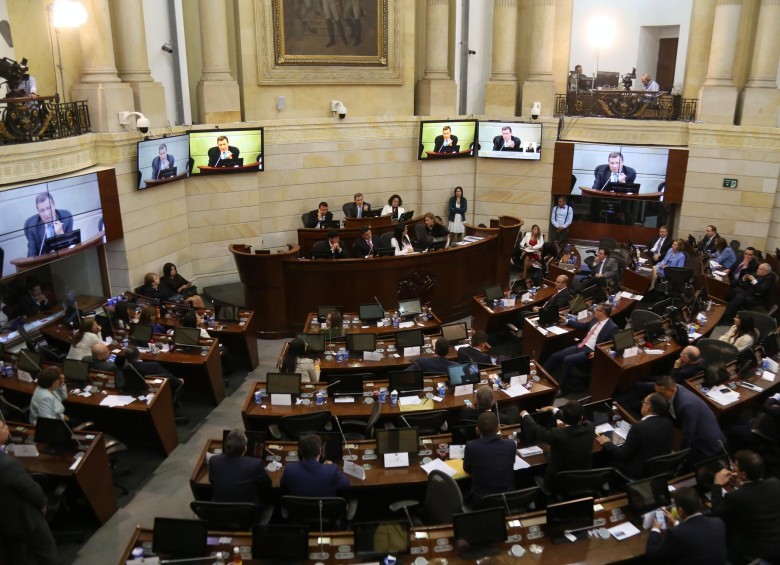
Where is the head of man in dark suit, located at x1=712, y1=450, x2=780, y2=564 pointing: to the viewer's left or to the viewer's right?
to the viewer's left

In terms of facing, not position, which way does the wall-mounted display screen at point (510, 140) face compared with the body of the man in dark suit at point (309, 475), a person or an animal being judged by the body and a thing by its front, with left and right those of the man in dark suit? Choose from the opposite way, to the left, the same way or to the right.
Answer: the opposite way

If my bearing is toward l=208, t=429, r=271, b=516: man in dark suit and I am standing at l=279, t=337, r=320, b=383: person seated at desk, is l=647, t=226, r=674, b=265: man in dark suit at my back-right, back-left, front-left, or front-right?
back-left

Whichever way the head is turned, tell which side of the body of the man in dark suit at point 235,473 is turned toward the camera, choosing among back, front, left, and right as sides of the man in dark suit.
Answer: back

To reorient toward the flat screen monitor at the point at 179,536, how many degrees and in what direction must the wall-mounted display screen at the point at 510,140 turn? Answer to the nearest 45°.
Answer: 0° — it already faces it

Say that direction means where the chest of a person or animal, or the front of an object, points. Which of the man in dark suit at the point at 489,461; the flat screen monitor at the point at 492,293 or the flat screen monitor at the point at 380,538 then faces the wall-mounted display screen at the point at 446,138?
the man in dark suit

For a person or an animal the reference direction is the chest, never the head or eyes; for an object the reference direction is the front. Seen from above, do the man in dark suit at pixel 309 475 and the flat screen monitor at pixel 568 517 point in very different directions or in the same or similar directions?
very different directions

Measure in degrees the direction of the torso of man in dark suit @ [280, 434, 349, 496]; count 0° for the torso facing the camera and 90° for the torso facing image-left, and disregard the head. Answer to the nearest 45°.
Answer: approximately 180°

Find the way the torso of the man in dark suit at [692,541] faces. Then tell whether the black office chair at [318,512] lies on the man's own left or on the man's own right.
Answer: on the man's own left

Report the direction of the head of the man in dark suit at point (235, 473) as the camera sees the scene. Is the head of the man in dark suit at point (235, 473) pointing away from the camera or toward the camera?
away from the camera

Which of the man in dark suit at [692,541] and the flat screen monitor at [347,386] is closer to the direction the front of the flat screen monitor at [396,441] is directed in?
the man in dark suit

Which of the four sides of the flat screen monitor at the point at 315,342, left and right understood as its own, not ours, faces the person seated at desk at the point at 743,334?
left

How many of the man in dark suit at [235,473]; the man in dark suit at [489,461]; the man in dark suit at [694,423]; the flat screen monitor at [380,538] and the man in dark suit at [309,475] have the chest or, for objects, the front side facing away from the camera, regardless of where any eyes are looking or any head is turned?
3

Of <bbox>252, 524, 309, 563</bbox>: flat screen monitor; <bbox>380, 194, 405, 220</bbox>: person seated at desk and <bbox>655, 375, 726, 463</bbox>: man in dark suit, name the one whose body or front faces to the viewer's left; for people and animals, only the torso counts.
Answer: the man in dark suit

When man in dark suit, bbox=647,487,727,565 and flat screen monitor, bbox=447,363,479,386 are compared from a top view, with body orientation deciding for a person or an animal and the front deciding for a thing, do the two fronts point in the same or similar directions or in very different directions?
very different directions

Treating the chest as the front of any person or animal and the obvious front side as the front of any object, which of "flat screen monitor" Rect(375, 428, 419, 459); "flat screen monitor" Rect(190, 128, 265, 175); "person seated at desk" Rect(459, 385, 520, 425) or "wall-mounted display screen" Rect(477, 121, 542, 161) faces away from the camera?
the person seated at desk
